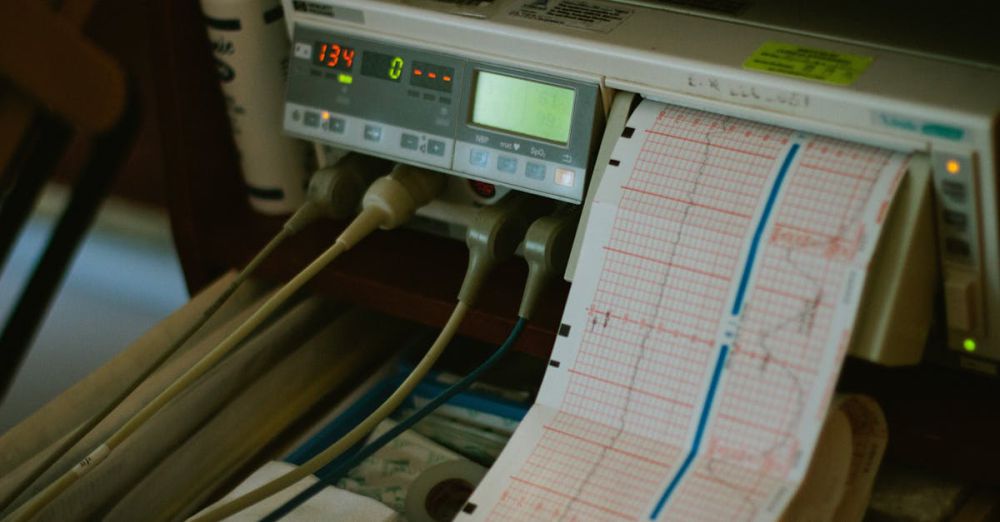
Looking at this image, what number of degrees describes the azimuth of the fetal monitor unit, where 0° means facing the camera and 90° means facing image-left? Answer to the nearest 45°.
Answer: approximately 45°
